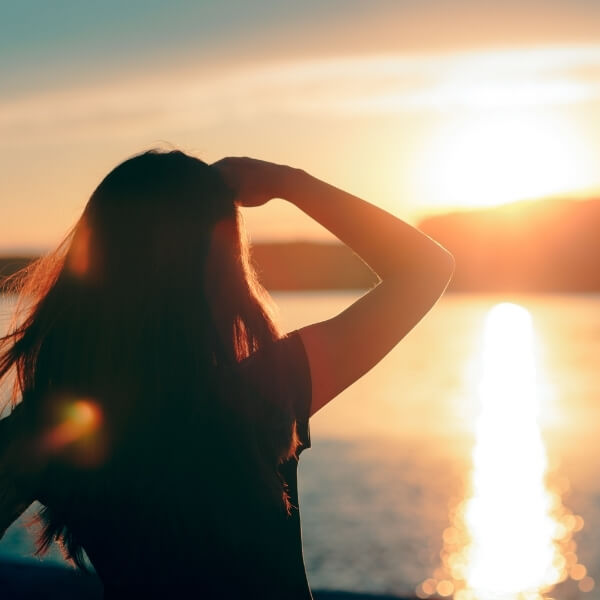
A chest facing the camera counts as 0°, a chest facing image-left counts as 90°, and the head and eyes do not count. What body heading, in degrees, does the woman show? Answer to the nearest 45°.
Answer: approximately 180°
